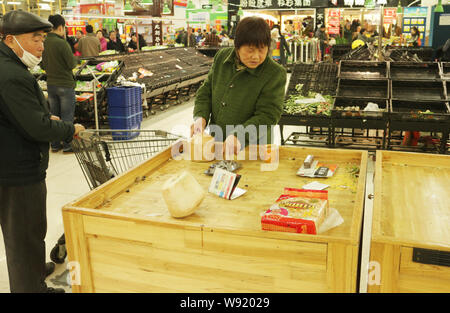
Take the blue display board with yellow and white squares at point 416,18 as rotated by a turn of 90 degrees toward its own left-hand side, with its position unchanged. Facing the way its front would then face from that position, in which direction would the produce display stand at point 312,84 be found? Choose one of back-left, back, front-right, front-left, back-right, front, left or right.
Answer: right

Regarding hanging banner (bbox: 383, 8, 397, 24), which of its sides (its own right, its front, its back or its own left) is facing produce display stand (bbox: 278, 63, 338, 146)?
front

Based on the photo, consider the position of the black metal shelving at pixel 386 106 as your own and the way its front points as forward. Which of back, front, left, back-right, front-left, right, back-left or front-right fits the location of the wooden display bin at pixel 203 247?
front

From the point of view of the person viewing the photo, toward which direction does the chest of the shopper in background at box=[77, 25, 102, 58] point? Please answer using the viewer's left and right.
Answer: facing away from the viewer

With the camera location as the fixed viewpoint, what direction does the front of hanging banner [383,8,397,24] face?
facing the viewer

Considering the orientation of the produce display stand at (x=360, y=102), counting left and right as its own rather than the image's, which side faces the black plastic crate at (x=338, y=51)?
back

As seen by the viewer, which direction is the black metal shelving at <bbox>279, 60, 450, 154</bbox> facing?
toward the camera

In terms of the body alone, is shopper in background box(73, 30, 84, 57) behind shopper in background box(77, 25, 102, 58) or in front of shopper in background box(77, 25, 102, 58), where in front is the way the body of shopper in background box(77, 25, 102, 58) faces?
in front

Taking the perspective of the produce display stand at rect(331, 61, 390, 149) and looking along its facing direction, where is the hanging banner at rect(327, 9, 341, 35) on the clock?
The hanging banner is roughly at 6 o'clock from the produce display stand.

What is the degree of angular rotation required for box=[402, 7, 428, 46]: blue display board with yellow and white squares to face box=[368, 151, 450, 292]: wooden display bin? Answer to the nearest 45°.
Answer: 0° — it already faces it

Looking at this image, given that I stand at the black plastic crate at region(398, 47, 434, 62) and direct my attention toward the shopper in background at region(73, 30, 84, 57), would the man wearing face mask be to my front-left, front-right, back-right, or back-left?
front-left

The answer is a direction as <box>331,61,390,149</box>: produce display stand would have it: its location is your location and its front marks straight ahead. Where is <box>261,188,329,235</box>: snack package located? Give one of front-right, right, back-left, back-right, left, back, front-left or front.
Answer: front

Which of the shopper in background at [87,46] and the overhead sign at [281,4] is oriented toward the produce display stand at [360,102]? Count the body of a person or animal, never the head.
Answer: the overhead sign

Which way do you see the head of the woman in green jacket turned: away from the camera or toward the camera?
toward the camera
